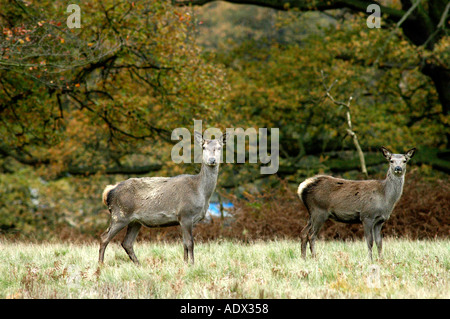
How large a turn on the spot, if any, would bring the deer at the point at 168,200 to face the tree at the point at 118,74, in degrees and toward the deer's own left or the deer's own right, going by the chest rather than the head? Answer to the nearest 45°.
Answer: approximately 90° to the deer's own left

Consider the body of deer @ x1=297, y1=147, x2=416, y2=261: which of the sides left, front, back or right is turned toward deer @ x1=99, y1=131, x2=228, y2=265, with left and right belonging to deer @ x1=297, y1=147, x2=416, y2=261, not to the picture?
back

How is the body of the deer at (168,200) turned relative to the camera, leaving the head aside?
to the viewer's right

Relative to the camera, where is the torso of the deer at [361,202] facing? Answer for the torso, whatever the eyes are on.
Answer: to the viewer's right

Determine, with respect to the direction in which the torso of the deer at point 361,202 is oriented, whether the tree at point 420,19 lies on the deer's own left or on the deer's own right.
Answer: on the deer's own left

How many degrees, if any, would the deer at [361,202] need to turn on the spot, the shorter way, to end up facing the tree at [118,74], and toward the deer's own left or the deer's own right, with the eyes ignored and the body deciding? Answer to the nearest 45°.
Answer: approximately 135° to the deer's own left

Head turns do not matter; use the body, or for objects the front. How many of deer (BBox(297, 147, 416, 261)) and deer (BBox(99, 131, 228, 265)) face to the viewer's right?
2

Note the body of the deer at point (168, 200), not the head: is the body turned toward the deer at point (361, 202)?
yes
